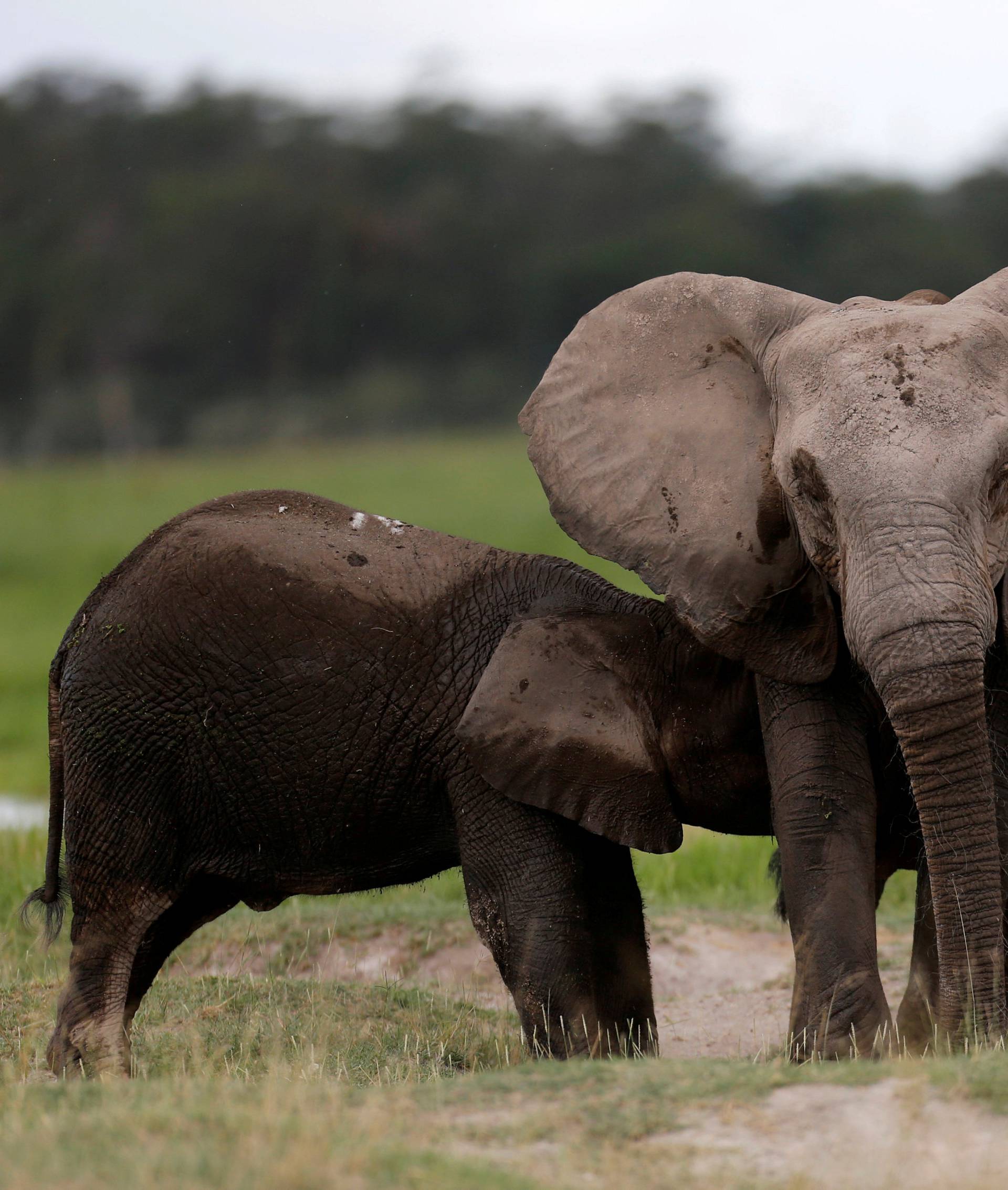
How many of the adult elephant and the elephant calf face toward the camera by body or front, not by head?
1

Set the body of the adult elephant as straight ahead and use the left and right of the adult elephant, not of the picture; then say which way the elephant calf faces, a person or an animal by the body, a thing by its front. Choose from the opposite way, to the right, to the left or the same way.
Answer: to the left

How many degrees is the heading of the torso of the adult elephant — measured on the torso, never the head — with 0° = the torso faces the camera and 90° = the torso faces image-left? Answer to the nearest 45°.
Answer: approximately 0°

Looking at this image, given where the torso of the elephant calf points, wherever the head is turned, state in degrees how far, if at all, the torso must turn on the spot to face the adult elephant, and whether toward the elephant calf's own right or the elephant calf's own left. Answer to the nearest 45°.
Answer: approximately 45° to the elephant calf's own right

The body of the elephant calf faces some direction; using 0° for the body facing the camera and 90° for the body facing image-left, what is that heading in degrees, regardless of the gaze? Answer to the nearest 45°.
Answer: approximately 270°

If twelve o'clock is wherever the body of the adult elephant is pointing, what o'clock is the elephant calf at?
The elephant calf is roughly at 4 o'clock from the adult elephant.
